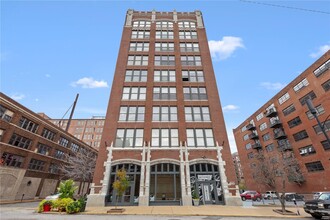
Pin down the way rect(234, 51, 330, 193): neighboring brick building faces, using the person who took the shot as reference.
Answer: facing the viewer and to the left of the viewer

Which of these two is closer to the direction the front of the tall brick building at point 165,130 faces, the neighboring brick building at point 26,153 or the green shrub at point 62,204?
the green shrub

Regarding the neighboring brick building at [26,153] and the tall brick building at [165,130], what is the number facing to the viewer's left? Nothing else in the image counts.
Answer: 0

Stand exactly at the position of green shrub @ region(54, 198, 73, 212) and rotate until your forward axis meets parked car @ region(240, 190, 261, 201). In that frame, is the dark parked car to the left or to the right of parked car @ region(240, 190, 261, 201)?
right

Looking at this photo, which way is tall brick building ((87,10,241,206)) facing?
toward the camera

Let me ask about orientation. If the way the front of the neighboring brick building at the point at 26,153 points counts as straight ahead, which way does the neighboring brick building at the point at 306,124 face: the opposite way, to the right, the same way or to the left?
the opposite way

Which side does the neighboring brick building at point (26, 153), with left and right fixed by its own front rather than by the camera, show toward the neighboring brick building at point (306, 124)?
front

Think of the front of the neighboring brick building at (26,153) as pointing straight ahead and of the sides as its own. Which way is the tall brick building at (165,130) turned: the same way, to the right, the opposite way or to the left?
to the right

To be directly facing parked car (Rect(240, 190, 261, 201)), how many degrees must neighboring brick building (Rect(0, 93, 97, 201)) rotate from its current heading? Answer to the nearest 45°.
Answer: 0° — it already faces it

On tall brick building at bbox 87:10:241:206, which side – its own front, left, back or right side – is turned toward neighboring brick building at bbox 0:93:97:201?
right

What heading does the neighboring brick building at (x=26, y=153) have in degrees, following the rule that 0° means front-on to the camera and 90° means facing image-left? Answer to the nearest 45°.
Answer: approximately 315°

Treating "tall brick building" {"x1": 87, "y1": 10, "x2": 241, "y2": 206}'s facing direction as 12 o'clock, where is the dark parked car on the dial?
The dark parked car is roughly at 10 o'clock from the tall brick building.

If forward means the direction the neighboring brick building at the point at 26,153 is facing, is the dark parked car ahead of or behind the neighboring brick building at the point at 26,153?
ahead

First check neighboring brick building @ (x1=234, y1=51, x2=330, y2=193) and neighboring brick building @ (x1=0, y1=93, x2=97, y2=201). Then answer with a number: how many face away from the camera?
0

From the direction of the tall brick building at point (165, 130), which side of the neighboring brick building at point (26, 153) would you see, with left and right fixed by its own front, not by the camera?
front

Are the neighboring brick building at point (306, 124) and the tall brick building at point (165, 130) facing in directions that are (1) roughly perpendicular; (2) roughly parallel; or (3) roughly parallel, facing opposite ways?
roughly perpendicular

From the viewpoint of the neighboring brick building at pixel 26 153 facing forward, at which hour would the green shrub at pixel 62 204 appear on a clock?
The green shrub is roughly at 1 o'clock from the neighboring brick building.
